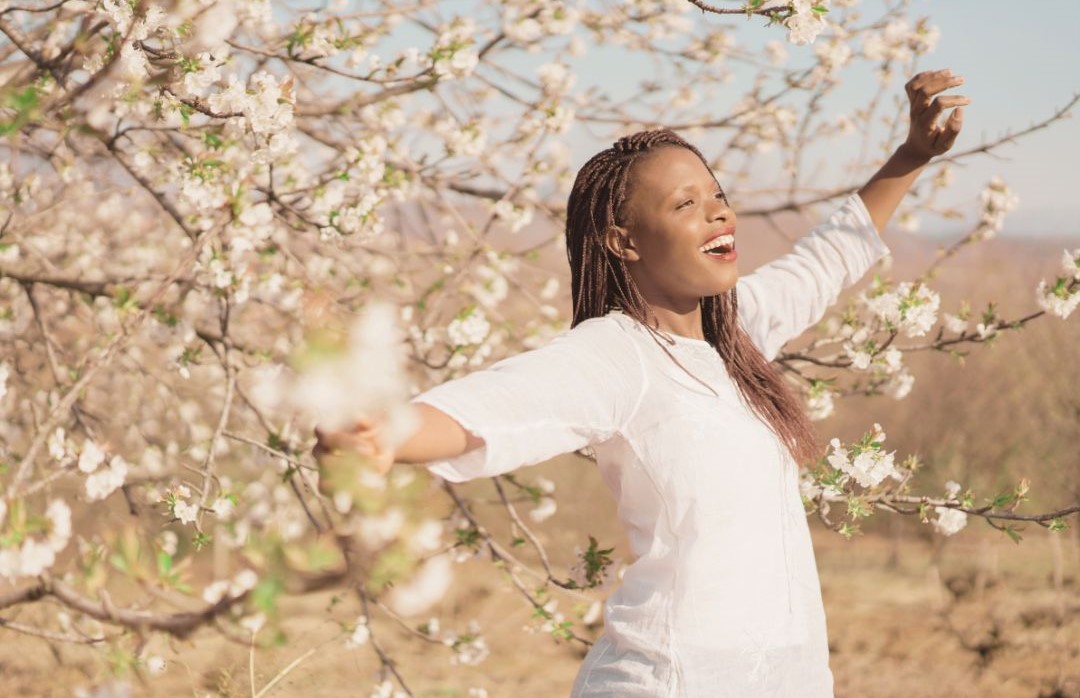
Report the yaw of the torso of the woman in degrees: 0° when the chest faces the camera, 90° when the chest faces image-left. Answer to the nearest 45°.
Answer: approximately 315°
